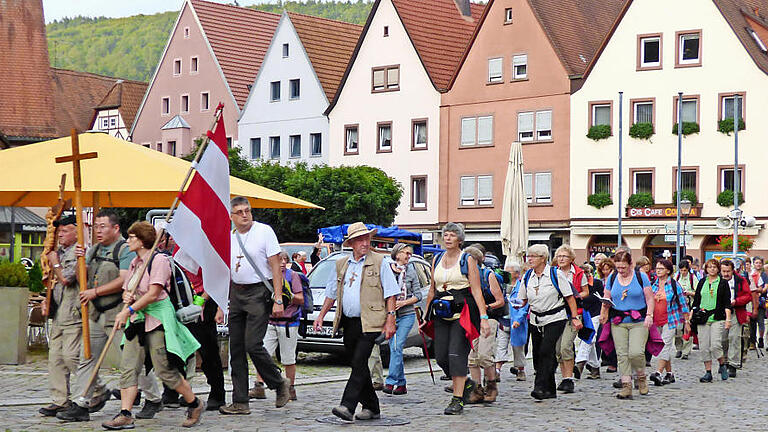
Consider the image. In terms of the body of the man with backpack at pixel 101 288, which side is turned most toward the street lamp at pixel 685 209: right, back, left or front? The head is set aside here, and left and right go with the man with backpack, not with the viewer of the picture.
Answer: back

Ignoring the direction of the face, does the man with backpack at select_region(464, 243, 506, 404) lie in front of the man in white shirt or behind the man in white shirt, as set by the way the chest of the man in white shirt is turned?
behind

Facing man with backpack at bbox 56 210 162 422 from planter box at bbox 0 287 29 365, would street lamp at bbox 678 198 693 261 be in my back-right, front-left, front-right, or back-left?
back-left

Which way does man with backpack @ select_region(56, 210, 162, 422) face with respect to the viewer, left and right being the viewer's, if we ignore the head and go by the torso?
facing the viewer and to the left of the viewer

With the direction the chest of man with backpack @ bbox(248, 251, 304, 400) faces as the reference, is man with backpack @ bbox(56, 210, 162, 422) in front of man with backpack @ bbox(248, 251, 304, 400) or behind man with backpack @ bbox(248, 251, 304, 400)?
in front

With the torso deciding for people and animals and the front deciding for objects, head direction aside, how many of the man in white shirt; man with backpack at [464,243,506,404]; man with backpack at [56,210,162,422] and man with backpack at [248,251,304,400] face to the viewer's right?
0
